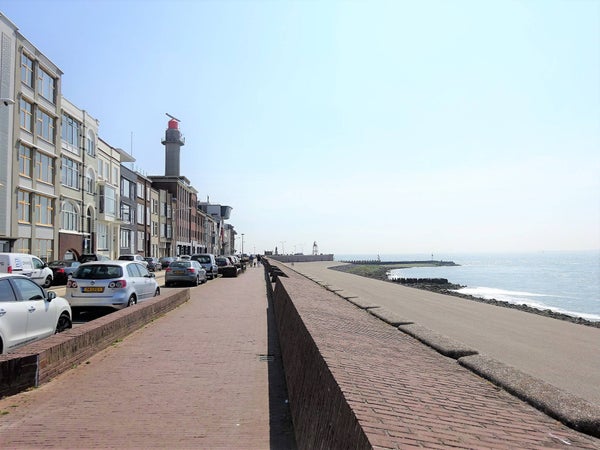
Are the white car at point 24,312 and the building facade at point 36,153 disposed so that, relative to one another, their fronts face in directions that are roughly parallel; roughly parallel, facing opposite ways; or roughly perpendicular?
roughly perpendicular

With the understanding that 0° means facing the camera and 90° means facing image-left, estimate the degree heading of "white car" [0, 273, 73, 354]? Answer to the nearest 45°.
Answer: approximately 225°

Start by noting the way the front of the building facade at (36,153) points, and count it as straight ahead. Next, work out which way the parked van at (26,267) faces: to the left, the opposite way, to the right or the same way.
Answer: to the left

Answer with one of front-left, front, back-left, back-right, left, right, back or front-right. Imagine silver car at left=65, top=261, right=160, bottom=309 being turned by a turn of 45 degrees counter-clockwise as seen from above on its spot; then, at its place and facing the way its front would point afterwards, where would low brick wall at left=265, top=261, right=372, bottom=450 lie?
back

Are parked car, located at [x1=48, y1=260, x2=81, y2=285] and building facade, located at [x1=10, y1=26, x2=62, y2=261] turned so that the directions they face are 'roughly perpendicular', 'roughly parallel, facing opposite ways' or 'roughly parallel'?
roughly perpendicular

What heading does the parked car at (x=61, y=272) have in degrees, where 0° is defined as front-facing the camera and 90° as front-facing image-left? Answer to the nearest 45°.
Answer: approximately 225°

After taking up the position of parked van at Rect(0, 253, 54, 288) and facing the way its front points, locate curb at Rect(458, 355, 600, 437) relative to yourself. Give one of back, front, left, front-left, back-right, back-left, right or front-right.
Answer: back-right

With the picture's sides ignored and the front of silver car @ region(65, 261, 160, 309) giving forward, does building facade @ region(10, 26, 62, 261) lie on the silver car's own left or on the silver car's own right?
on the silver car's own left

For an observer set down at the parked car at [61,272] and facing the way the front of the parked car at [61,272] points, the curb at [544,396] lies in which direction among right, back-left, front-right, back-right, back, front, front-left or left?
back-right

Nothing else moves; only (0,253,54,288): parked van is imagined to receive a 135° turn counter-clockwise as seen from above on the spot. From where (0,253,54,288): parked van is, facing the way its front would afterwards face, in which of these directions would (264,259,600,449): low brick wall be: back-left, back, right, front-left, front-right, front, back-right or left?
left

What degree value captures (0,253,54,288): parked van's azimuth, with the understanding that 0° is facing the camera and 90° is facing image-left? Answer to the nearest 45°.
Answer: approximately 225°
